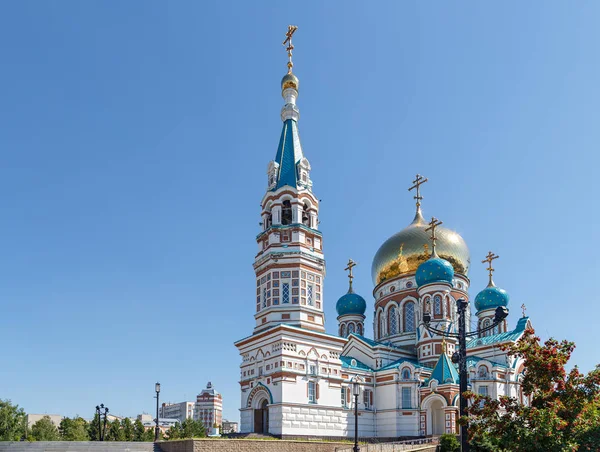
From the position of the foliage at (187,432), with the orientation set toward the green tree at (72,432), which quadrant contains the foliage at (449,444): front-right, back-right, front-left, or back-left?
back-left

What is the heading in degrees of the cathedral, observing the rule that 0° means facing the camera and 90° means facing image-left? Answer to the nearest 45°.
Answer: approximately 45°

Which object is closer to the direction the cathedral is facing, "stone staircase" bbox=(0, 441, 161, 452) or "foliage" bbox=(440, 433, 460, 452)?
the stone staircase

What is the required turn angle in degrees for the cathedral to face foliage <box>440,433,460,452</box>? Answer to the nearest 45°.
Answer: approximately 90° to its left

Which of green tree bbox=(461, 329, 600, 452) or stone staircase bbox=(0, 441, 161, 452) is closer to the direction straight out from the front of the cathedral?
the stone staircase

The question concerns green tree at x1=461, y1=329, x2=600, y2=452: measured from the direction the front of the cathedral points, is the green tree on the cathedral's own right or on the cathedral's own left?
on the cathedral's own left

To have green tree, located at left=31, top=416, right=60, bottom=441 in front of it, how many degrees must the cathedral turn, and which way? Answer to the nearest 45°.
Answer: approximately 90° to its right

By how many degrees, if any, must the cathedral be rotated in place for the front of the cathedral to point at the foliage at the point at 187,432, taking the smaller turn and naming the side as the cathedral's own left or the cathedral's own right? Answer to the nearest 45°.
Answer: approximately 90° to the cathedral's own right

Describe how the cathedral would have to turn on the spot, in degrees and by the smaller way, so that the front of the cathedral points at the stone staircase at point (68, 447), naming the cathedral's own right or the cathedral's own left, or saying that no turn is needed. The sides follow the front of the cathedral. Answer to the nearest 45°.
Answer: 0° — it already faces it
